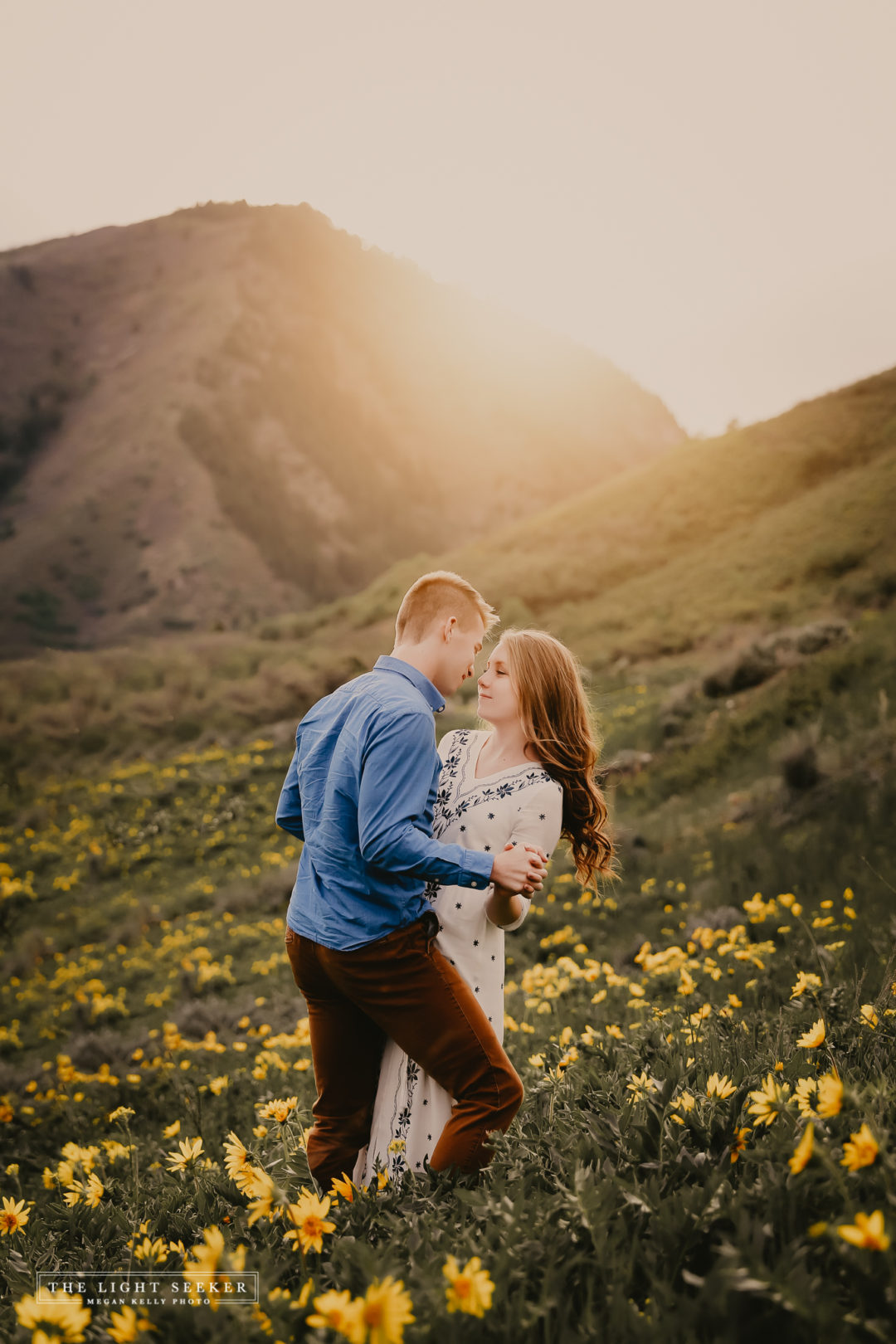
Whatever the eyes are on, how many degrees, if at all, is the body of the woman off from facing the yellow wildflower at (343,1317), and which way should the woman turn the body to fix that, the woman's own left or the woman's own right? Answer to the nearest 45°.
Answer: approximately 45° to the woman's own left

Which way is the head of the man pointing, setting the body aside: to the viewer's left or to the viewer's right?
to the viewer's right

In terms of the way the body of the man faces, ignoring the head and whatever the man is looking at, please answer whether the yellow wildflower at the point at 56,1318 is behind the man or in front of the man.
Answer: behind

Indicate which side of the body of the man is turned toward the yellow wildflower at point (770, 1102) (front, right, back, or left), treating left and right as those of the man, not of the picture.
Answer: right

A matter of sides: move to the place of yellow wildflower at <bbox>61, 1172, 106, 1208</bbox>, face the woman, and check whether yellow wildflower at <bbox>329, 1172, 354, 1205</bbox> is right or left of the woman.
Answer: right

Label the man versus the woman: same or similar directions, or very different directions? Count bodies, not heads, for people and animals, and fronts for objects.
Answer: very different directions

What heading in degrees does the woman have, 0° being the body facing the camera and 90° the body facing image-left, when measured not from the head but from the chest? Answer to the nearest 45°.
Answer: approximately 45°
